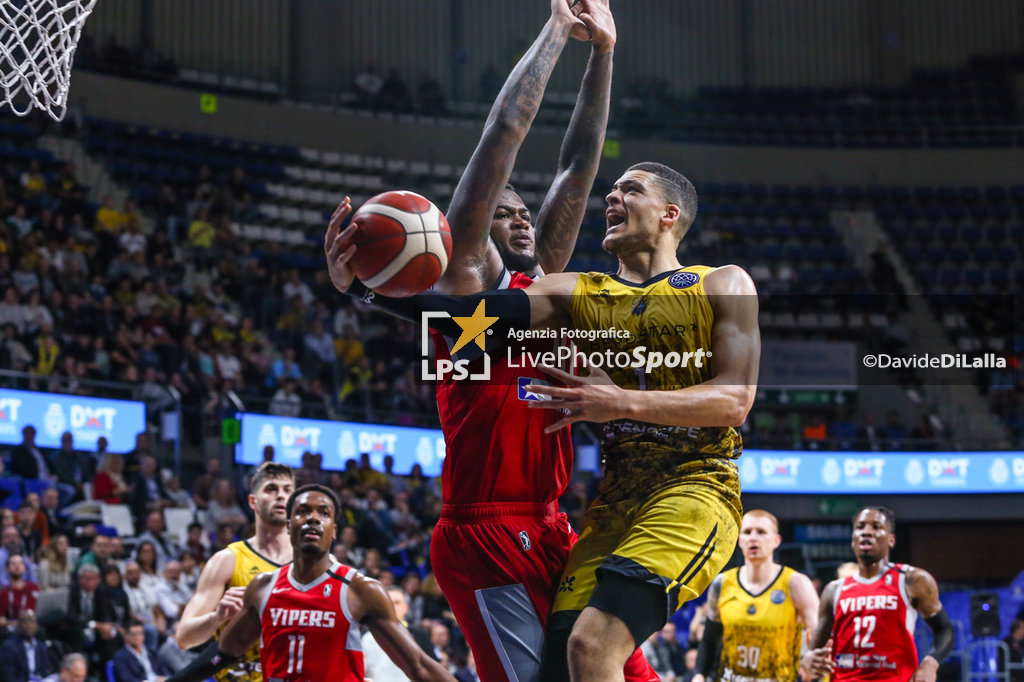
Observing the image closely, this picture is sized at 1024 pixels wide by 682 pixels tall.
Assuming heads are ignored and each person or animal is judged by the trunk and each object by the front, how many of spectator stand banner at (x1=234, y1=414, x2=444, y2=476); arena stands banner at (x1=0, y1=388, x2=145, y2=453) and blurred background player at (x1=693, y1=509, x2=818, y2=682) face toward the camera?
3

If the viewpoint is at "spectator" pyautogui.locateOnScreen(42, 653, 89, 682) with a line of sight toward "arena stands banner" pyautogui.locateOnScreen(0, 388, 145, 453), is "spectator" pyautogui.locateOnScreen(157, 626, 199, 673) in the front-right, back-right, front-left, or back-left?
front-right

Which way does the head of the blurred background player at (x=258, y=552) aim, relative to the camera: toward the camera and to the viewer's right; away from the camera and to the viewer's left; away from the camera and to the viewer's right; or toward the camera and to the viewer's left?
toward the camera and to the viewer's right

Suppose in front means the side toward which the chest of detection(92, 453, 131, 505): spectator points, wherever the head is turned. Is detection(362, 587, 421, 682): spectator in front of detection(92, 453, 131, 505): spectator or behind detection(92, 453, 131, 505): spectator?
in front

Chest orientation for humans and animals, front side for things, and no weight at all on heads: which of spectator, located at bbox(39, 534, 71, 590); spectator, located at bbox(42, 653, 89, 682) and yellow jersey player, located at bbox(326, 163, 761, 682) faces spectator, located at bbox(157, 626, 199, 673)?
spectator, located at bbox(39, 534, 71, 590)

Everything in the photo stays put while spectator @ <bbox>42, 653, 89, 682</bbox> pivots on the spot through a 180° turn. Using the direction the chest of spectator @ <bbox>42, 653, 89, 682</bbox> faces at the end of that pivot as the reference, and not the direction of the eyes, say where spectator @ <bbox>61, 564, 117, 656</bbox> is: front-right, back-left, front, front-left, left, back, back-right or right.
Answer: front-right

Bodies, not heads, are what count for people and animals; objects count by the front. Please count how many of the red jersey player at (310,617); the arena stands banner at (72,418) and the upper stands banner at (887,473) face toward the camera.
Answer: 3

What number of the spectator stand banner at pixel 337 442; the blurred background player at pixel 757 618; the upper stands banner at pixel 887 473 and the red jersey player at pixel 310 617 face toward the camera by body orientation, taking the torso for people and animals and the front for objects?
4

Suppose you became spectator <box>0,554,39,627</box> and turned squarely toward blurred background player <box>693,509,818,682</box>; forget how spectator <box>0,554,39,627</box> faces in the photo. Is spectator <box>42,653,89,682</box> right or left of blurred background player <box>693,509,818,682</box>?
right

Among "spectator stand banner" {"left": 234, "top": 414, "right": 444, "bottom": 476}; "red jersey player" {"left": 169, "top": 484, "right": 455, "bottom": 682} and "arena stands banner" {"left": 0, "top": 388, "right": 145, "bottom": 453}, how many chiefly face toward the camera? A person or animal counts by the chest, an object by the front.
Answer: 3

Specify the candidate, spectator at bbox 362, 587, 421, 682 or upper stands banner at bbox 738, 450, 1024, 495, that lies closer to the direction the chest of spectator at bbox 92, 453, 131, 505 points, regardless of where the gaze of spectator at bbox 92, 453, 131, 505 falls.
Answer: the spectator

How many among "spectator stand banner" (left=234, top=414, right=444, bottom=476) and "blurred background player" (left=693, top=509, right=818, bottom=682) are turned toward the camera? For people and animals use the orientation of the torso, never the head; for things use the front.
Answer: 2

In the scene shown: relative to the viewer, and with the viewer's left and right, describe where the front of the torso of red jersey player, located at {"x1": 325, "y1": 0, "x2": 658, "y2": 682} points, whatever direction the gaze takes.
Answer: facing the viewer and to the right of the viewer

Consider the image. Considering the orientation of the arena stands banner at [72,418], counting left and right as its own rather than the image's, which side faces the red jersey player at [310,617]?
front

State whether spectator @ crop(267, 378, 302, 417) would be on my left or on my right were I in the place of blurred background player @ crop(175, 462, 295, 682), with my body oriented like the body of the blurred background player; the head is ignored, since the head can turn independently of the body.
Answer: on my left

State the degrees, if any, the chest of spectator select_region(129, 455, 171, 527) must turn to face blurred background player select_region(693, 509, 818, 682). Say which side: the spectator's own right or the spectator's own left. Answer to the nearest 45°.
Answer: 0° — they already face them

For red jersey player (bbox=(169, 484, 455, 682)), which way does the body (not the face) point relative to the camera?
toward the camera
